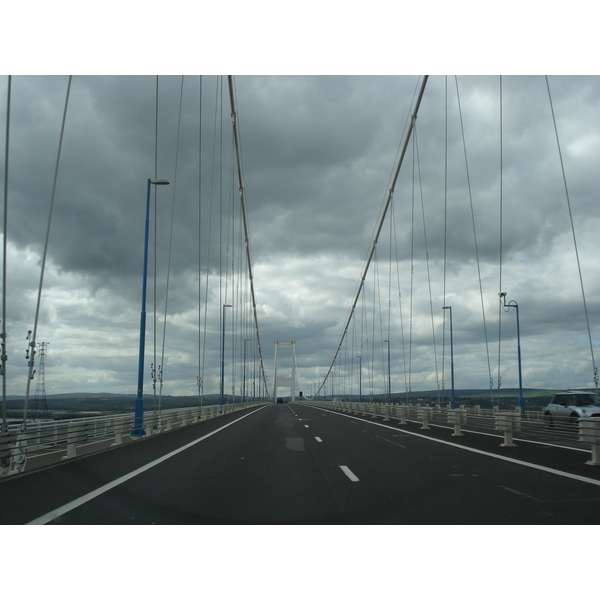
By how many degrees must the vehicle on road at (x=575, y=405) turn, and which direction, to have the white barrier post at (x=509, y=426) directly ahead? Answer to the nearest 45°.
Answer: approximately 45° to its right

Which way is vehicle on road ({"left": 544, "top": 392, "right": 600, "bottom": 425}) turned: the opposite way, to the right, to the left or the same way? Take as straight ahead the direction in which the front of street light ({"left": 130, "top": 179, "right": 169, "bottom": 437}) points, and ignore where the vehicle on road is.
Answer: to the right

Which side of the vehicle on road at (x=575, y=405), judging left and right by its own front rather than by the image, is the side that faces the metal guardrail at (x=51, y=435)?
right

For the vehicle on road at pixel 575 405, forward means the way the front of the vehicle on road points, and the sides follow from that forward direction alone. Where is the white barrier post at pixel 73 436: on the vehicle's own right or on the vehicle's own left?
on the vehicle's own right

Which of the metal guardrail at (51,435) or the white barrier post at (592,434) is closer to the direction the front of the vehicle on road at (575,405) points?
the white barrier post

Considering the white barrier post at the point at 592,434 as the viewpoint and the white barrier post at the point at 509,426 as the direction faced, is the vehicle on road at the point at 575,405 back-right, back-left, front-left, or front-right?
front-right

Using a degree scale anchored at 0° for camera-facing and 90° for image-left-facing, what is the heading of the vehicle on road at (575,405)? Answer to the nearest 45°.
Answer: approximately 315°

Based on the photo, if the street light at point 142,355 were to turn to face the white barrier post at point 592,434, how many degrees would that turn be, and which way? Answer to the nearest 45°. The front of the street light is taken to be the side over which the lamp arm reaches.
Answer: approximately 45° to its right

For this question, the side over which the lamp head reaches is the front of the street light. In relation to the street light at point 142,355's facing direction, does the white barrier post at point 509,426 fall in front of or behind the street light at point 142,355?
in front

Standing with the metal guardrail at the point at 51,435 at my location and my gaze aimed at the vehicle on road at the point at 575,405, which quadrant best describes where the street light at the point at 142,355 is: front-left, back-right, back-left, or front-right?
front-left

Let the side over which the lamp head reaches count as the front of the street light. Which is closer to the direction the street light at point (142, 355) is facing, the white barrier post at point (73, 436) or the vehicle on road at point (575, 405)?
the vehicle on road

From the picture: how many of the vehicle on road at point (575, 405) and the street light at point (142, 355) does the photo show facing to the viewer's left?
0

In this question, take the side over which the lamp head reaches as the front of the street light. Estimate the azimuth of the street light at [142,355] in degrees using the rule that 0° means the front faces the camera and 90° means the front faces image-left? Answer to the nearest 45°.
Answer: approximately 270°
